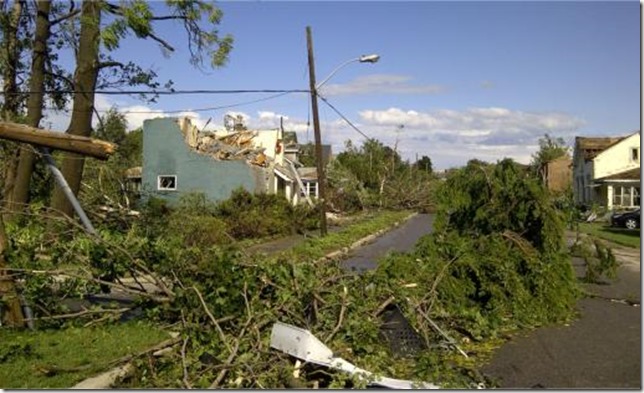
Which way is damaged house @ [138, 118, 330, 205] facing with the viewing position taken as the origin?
facing to the right of the viewer

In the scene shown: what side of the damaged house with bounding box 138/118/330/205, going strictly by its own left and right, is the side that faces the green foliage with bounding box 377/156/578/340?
right

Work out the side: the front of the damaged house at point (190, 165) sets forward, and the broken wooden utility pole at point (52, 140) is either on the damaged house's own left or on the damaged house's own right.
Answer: on the damaged house's own right

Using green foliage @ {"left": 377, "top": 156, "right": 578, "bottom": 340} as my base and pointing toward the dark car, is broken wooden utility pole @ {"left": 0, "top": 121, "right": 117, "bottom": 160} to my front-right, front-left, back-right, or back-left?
back-left

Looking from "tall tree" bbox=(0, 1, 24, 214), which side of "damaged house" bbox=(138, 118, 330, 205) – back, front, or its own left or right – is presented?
right
